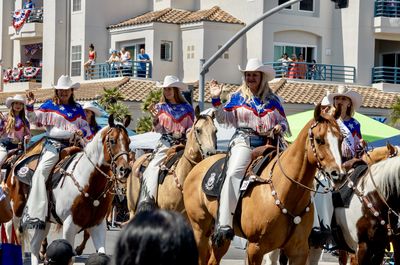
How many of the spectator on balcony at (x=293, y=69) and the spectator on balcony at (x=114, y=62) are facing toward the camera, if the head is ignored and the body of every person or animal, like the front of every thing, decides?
2

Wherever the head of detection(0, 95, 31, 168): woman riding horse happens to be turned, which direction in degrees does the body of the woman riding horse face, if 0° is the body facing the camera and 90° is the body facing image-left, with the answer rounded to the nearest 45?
approximately 315°

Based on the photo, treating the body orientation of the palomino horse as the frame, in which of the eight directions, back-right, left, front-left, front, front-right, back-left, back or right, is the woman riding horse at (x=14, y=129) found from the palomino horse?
back

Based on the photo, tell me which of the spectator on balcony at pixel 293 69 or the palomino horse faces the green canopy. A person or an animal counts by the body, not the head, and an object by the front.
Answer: the spectator on balcony

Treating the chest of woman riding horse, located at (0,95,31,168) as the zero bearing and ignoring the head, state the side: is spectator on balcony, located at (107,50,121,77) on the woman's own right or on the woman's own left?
on the woman's own left

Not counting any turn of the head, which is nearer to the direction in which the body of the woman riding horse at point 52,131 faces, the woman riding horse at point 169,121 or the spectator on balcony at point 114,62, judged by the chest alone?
the woman riding horse

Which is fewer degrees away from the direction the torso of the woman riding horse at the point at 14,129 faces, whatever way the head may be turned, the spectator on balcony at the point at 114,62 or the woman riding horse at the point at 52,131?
the woman riding horse

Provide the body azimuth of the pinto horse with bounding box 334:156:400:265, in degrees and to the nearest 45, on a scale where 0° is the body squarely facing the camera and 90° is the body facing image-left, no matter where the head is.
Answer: approximately 315°

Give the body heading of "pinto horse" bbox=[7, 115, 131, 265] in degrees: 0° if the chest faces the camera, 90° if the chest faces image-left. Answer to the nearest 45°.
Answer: approximately 315°

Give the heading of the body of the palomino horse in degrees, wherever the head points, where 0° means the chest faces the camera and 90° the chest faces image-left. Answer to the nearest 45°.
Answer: approximately 315°

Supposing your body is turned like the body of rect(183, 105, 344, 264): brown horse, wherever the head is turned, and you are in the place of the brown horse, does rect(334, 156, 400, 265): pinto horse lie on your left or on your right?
on your left
